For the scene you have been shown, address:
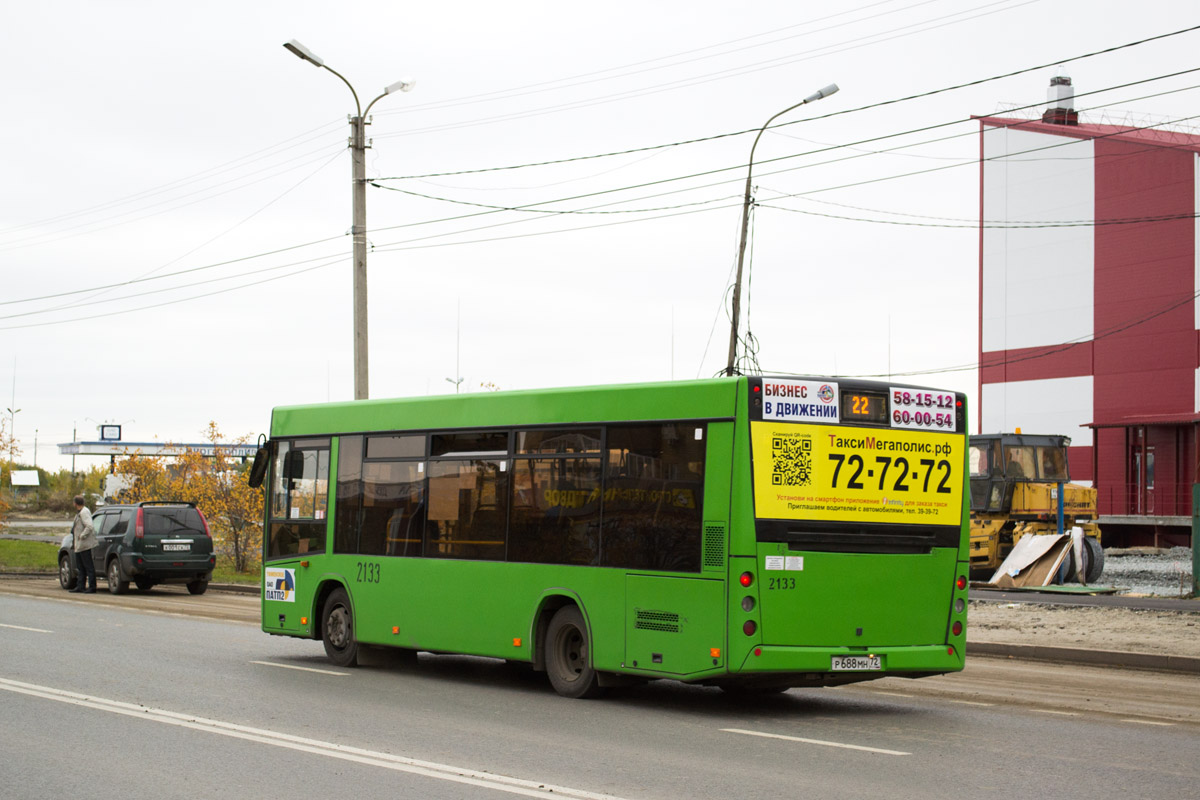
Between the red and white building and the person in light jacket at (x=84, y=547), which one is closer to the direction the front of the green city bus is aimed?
the person in light jacket

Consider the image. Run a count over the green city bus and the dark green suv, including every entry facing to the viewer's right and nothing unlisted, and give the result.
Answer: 0

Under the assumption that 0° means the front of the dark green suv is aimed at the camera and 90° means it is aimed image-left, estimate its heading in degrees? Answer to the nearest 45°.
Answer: approximately 135°

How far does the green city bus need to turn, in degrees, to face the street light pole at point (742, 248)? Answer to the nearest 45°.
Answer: approximately 45° to its right

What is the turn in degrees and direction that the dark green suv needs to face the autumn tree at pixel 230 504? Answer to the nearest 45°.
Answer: approximately 45° to its right

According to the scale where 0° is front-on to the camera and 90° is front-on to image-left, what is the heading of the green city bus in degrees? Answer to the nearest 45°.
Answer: approximately 135°

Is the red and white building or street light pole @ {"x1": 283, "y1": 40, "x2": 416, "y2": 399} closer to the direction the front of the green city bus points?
the street light pole

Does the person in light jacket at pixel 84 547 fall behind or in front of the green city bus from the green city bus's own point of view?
in front
